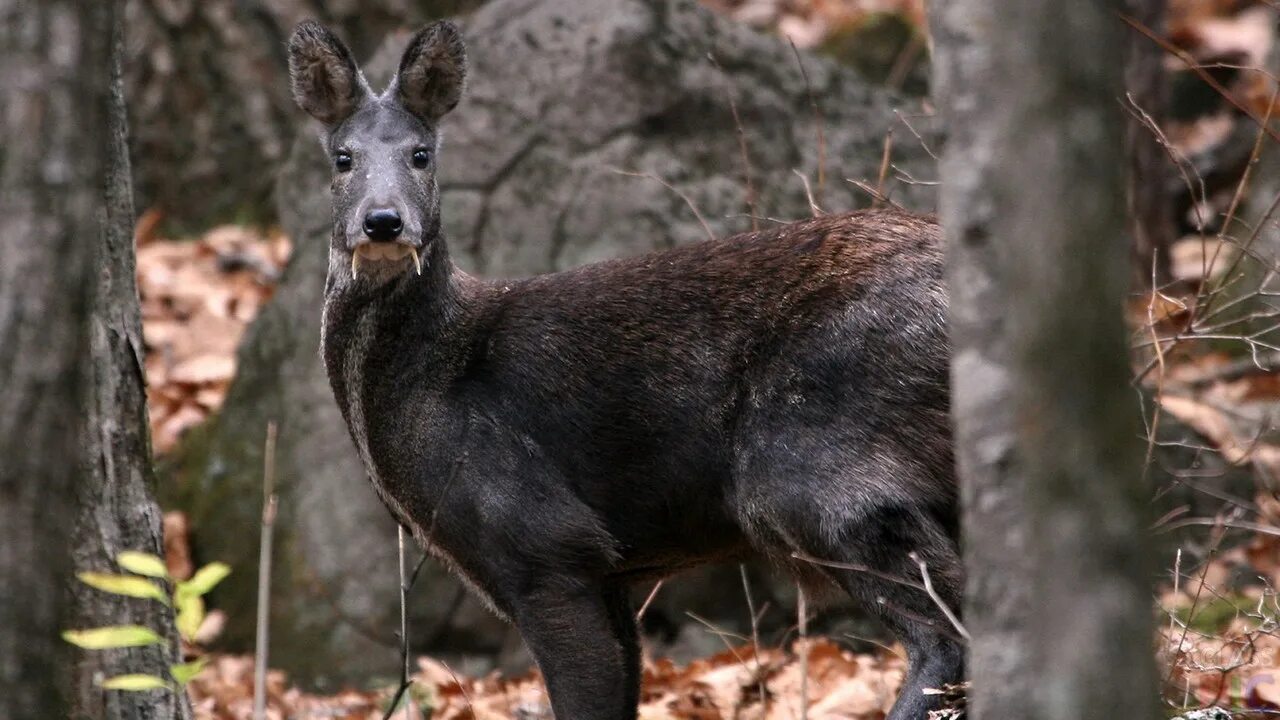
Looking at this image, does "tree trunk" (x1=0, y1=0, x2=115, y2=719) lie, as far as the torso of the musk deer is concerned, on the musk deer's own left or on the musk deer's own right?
on the musk deer's own left

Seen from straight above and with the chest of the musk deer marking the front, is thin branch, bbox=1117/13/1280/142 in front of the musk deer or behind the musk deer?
behind

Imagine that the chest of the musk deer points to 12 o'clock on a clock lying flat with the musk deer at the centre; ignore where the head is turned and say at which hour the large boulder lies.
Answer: The large boulder is roughly at 3 o'clock from the musk deer.

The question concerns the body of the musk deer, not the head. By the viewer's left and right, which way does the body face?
facing to the left of the viewer

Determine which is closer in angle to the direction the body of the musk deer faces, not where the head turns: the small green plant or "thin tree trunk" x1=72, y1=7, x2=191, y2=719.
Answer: the thin tree trunk

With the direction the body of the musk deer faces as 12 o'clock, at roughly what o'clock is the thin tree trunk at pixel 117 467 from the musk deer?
The thin tree trunk is roughly at 11 o'clock from the musk deer.
